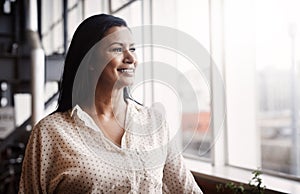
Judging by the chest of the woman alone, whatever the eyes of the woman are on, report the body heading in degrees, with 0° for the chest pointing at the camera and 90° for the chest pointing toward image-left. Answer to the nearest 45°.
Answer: approximately 315°

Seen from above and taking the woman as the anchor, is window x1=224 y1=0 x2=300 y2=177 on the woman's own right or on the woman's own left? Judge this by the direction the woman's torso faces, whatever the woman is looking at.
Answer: on the woman's own left
